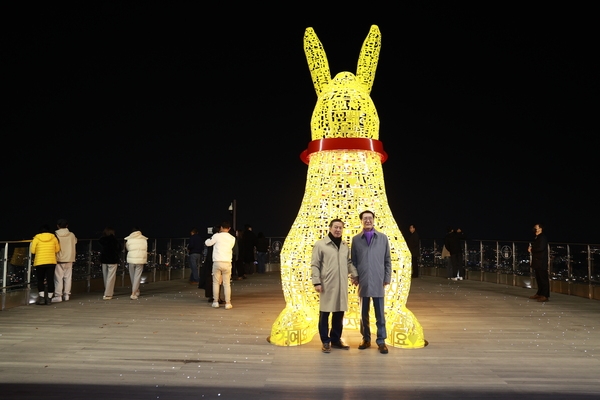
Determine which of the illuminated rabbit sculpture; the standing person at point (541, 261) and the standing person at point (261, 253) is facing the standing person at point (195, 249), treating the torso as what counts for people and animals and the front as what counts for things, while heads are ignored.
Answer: the standing person at point (541, 261)

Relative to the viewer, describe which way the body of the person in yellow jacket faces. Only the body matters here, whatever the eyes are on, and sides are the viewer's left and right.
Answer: facing away from the viewer

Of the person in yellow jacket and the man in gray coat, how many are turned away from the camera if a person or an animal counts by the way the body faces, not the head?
1

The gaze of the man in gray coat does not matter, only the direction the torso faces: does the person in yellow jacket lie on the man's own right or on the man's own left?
on the man's own right

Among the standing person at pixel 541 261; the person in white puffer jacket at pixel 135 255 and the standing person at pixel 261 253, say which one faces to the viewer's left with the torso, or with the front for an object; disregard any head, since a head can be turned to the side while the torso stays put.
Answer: the standing person at pixel 541 261

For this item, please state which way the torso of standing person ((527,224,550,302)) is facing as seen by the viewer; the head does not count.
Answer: to the viewer's left

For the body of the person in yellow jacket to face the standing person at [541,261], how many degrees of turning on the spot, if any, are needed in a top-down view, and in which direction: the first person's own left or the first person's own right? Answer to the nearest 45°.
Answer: approximately 90° to the first person's own right

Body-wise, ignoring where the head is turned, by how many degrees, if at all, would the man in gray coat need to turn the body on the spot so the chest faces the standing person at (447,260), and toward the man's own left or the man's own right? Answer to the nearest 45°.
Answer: approximately 180°

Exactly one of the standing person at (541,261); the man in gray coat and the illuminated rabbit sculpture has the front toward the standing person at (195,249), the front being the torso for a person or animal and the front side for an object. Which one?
the standing person at (541,261)

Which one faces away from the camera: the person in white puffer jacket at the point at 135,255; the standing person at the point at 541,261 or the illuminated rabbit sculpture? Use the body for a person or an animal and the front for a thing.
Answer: the person in white puffer jacket

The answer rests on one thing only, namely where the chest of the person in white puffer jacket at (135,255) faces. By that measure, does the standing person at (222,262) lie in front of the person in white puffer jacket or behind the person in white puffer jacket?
behind

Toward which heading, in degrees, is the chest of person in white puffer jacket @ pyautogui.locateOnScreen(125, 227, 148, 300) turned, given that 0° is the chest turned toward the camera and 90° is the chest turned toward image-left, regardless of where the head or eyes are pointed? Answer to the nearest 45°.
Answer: approximately 180°
